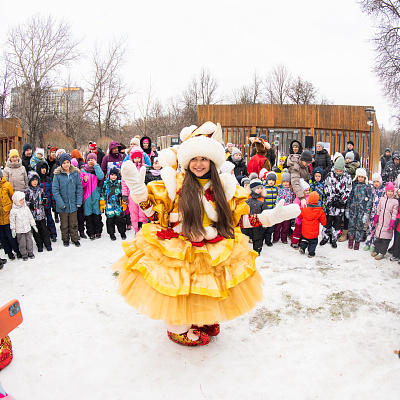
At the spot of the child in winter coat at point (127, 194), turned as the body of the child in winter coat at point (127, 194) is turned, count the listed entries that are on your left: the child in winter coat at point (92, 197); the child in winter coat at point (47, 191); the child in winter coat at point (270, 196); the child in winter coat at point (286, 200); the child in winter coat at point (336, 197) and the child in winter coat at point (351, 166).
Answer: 4

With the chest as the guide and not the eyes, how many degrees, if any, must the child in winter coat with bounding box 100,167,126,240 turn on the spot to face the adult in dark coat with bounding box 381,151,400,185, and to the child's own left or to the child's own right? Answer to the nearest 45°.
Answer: approximately 90° to the child's own left

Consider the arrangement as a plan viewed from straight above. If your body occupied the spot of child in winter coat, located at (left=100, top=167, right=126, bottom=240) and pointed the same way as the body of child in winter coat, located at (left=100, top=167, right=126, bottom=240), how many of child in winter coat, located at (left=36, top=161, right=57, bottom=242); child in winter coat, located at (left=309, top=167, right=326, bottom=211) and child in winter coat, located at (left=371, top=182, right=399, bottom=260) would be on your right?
1
